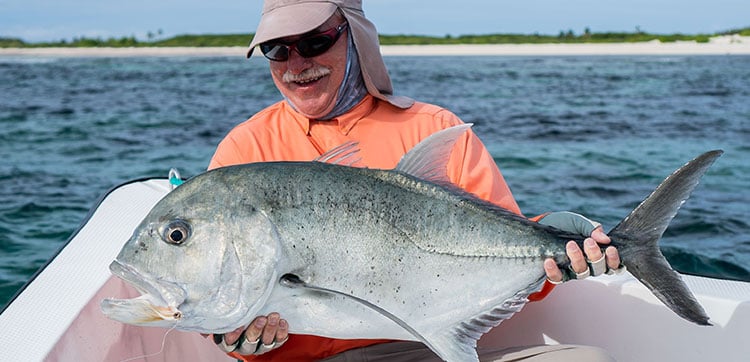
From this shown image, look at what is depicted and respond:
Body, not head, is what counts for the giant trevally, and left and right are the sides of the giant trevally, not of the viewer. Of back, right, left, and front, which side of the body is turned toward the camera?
left

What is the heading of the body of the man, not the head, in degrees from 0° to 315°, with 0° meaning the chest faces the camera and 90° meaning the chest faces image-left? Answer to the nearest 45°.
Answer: approximately 0°
